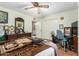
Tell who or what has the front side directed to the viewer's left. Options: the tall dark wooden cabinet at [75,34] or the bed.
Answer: the tall dark wooden cabinet

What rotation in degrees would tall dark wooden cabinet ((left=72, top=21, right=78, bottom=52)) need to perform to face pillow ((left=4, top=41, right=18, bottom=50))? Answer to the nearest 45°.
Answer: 0° — it already faces it

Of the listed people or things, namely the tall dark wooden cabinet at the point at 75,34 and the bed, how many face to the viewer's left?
1

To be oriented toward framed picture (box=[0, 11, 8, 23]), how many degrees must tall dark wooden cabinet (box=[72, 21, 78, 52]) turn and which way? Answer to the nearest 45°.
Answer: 0° — it already faces it

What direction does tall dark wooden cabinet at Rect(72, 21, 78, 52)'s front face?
to the viewer's left

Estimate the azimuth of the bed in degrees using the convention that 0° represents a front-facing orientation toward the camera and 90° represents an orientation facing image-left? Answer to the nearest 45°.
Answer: approximately 315°

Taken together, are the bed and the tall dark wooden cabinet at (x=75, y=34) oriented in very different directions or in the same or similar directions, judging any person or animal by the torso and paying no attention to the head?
very different directions
